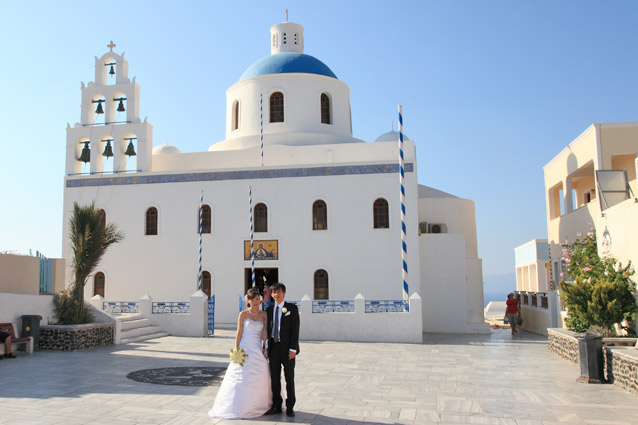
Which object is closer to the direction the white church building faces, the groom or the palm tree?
the groom

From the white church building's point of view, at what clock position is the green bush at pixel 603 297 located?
The green bush is roughly at 11 o'clock from the white church building.

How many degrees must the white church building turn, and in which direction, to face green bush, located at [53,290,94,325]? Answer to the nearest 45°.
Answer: approximately 45° to its right

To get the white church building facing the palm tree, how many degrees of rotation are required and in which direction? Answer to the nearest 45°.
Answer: approximately 45° to its right

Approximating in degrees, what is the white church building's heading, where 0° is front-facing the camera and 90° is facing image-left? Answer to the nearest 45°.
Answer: approximately 0°

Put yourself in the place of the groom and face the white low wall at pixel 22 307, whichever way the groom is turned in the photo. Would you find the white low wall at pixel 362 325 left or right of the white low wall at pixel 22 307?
right

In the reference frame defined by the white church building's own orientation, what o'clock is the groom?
The groom is roughly at 12 o'clock from the white church building.
